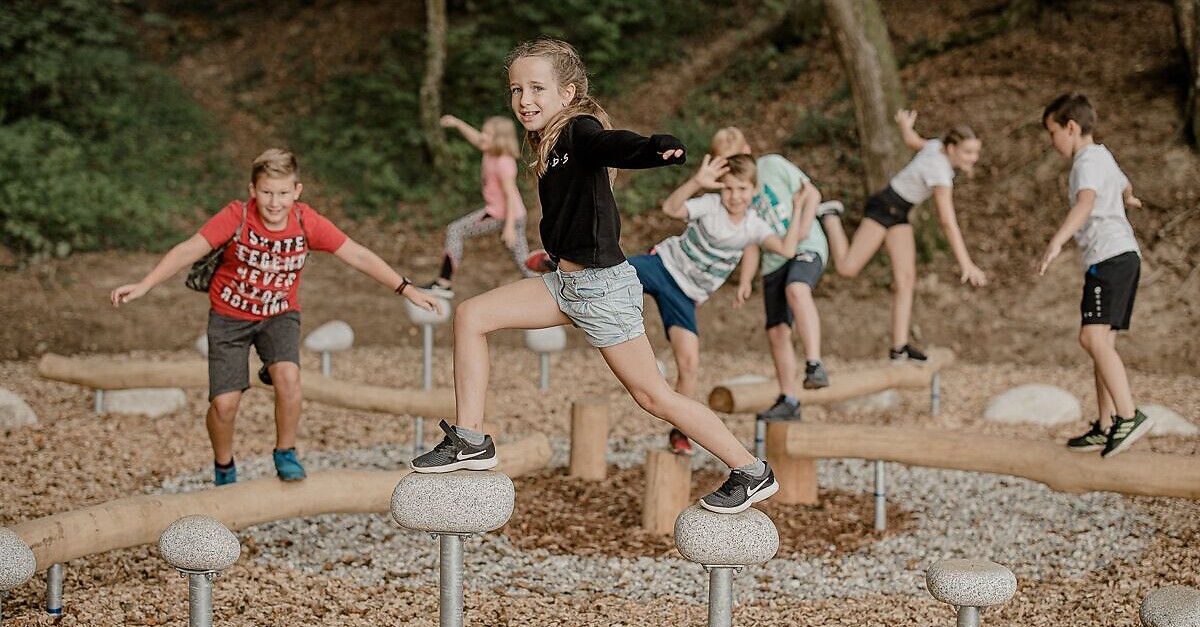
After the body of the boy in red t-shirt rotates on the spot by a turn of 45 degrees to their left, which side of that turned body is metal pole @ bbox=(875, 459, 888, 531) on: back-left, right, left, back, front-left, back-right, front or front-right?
front-left

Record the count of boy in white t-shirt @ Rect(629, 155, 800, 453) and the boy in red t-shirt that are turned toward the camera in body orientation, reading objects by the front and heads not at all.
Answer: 2

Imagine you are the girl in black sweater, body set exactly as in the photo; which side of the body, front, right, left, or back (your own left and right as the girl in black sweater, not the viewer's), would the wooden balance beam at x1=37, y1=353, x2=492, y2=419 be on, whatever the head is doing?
right

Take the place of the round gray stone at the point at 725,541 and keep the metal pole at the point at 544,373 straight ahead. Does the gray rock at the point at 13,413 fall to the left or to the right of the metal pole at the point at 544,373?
left

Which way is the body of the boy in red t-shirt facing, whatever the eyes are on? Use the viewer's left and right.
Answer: facing the viewer

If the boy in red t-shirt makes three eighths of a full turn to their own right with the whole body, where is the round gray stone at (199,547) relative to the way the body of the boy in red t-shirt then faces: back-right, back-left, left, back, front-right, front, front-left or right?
back-left

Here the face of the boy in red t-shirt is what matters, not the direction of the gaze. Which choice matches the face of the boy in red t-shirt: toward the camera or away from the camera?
toward the camera

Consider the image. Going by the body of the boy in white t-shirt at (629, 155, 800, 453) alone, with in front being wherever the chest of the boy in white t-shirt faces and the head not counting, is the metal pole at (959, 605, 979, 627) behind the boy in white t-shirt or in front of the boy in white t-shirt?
in front

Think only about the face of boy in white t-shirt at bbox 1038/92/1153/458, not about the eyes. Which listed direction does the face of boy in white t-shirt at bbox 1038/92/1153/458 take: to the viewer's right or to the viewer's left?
to the viewer's left

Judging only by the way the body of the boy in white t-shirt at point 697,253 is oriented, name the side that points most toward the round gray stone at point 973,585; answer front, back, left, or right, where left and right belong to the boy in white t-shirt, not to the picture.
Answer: front

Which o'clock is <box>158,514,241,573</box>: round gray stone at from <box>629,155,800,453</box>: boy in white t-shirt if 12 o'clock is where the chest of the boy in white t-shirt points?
The round gray stone is roughly at 1 o'clock from the boy in white t-shirt.

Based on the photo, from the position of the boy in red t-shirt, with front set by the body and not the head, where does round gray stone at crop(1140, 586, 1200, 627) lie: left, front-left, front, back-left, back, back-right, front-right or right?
front-left

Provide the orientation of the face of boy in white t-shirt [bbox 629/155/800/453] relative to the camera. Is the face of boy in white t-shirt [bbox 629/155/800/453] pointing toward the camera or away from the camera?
toward the camera

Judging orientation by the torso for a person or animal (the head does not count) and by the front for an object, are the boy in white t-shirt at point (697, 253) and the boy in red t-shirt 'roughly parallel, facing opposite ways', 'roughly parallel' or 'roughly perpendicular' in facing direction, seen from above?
roughly parallel

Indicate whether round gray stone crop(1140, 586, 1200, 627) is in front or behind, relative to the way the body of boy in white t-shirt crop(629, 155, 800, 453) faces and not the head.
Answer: in front

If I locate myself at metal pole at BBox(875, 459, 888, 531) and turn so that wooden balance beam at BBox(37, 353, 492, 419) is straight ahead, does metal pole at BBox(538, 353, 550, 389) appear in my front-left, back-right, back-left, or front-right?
front-right

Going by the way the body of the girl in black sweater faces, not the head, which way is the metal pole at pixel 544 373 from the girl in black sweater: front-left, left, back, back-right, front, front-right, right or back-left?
back-right
